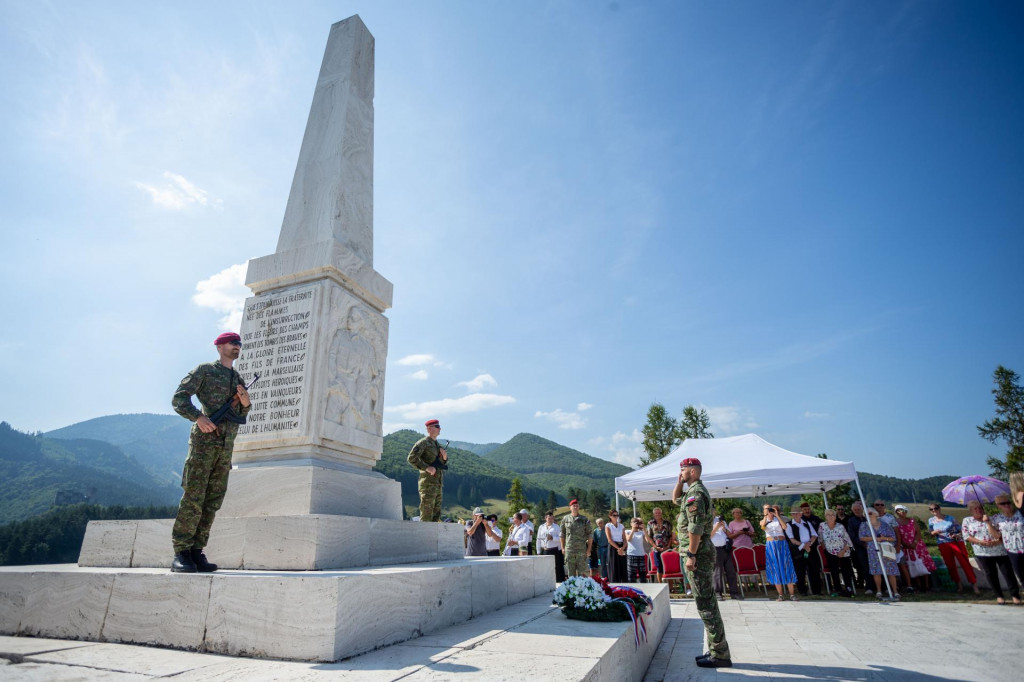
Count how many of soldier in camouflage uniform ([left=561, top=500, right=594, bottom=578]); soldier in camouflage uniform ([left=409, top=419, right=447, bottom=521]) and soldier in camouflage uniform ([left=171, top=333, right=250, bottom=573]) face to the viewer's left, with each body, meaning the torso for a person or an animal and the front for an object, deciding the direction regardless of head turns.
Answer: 0

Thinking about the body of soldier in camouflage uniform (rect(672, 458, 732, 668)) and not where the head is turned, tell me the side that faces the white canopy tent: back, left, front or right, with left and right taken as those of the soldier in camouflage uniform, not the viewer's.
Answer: right

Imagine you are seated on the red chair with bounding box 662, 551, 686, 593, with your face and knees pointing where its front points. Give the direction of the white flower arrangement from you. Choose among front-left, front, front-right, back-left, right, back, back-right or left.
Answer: front

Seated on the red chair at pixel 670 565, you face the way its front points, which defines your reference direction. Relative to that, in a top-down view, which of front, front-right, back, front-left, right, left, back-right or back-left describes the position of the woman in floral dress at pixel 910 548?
left

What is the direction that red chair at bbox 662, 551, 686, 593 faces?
toward the camera

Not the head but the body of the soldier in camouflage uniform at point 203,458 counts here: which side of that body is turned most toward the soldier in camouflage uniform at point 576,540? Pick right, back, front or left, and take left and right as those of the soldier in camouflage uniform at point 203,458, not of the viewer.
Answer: left

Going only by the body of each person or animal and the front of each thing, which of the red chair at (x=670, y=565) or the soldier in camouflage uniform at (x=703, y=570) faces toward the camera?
the red chair

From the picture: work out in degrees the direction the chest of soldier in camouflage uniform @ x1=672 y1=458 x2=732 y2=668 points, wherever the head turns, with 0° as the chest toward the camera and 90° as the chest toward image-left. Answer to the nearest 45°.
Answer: approximately 90°

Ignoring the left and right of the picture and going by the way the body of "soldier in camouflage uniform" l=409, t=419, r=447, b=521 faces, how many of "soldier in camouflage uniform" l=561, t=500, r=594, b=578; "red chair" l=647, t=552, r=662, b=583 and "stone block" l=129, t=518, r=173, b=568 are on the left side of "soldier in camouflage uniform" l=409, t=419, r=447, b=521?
2

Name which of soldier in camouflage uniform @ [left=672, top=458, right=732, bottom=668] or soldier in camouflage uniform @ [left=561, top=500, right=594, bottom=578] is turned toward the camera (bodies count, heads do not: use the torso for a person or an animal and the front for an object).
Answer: soldier in camouflage uniform @ [left=561, top=500, right=594, bottom=578]

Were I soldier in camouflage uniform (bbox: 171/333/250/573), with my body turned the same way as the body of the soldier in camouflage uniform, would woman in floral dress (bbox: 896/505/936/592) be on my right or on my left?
on my left

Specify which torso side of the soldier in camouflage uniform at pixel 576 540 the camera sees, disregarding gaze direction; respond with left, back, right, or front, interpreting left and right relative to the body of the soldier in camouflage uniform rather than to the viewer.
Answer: front

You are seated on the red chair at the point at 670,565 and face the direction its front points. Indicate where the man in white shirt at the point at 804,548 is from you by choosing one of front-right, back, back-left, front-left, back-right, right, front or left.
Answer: left

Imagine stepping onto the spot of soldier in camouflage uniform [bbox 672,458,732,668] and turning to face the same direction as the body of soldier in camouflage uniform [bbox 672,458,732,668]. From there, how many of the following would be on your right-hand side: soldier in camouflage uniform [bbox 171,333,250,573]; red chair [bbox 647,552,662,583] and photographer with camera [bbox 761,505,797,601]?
2

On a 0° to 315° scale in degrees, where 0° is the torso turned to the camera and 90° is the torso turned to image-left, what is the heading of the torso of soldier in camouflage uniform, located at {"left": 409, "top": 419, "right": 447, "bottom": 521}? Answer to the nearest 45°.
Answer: approximately 315°

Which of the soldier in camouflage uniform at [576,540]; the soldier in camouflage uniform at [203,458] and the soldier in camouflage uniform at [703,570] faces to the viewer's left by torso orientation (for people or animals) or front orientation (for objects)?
the soldier in camouflage uniform at [703,570]
